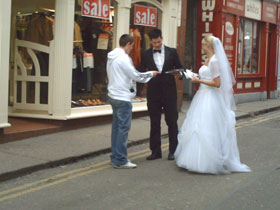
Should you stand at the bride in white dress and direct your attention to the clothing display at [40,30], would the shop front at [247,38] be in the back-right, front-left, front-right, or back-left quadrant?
front-right

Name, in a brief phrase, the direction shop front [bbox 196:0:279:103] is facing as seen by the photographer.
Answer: facing the viewer and to the right of the viewer

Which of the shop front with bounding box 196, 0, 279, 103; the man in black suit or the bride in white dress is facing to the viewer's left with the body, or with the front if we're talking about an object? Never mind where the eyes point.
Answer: the bride in white dress

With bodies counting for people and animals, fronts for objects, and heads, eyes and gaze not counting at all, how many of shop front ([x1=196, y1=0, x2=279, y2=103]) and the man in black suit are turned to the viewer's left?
0

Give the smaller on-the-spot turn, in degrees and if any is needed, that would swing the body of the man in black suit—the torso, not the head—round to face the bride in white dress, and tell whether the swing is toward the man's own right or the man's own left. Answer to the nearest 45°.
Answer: approximately 45° to the man's own left

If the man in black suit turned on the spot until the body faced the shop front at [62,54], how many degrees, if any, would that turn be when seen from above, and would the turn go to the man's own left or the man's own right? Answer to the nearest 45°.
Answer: approximately 135° to the man's own right

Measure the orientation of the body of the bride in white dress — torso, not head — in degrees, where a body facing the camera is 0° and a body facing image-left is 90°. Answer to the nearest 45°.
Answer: approximately 90°

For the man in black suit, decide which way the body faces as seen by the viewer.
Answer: toward the camera

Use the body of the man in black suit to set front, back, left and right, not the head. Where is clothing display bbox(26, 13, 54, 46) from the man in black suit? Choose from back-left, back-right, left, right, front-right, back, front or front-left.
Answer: back-right

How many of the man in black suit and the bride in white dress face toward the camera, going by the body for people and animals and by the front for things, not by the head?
1

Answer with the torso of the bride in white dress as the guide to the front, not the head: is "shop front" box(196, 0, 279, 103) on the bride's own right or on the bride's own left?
on the bride's own right

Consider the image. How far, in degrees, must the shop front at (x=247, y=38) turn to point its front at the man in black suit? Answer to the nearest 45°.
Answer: approximately 45° to its right
